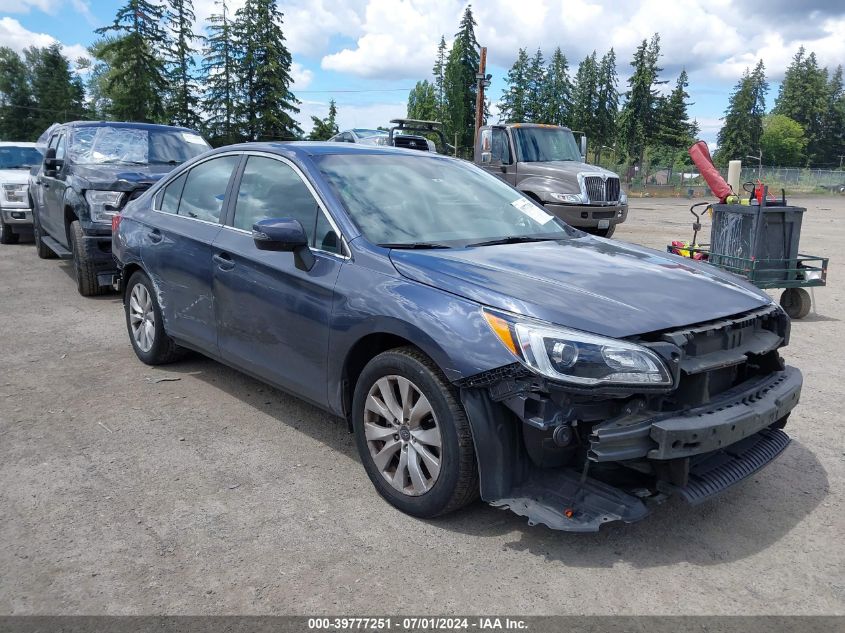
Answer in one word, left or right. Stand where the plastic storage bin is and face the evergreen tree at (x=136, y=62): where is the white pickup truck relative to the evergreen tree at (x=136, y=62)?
left

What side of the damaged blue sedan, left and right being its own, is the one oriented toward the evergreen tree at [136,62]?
back

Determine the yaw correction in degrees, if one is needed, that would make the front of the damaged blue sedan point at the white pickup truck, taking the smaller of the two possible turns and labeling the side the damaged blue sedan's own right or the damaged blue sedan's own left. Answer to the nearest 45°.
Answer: approximately 180°

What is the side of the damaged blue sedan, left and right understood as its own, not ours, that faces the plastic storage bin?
left

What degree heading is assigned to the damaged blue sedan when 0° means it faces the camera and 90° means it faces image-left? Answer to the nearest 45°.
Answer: approximately 315°

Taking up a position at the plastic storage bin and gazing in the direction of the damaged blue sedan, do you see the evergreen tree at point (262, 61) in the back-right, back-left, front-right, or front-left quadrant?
back-right

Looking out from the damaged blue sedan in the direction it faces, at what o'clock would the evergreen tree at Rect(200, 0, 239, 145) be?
The evergreen tree is roughly at 7 o'clock from the damaged blue sedan.

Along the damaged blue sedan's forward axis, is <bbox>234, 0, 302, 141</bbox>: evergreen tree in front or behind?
behind
